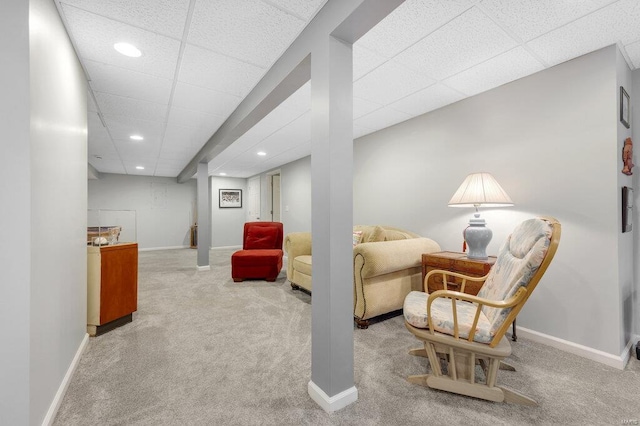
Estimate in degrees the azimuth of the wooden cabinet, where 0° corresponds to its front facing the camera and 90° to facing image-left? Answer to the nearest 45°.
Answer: approximately 315°

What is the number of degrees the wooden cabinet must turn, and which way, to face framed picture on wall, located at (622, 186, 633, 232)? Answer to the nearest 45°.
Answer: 0° — it already faces it

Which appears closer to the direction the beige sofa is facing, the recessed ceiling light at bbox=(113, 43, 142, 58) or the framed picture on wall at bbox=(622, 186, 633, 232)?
the recessed ceiling light

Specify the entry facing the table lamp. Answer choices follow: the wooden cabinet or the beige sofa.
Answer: the wooden cabinet

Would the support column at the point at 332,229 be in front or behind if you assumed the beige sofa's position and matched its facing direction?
in front

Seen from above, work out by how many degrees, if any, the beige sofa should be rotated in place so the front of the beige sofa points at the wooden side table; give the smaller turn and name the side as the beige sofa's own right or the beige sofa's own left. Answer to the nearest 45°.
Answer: approximately 135° to the beige sofa's own left

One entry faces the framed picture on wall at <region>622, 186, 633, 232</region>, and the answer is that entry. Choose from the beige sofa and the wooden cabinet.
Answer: the wooden cabinet

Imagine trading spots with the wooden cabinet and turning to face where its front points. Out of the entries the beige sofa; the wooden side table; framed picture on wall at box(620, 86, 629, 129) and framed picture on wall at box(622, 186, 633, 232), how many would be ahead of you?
4

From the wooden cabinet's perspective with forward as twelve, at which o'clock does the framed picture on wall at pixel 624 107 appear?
The framed picture on wall is roughly at 12 o'clock from the wooden cabinet.
